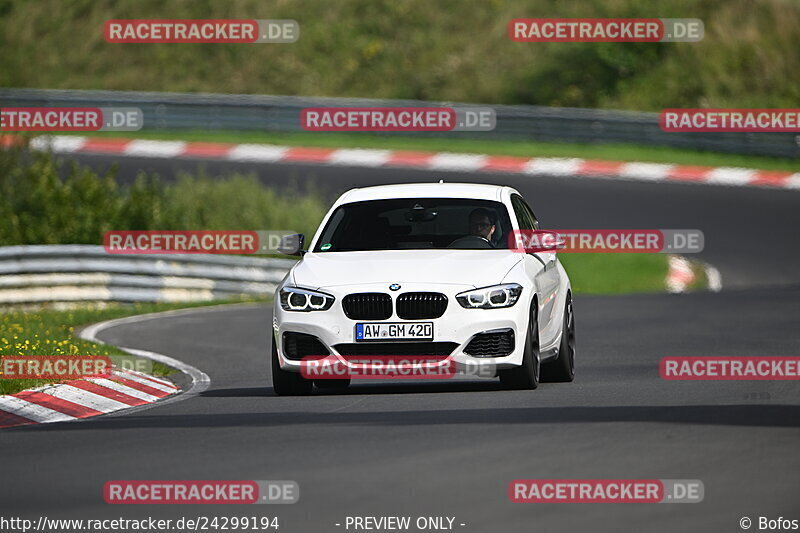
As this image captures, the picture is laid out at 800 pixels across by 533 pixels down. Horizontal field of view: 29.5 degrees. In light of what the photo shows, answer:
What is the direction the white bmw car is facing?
toward the camera

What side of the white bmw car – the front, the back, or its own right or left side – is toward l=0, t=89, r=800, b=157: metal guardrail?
back

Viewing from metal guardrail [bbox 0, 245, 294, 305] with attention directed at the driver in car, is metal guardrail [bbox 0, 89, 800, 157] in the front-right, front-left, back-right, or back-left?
back-left

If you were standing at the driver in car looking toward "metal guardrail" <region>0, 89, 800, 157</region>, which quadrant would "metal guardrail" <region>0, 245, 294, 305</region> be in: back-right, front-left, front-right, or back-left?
front-left

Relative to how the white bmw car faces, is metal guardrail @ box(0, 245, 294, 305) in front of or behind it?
behind
